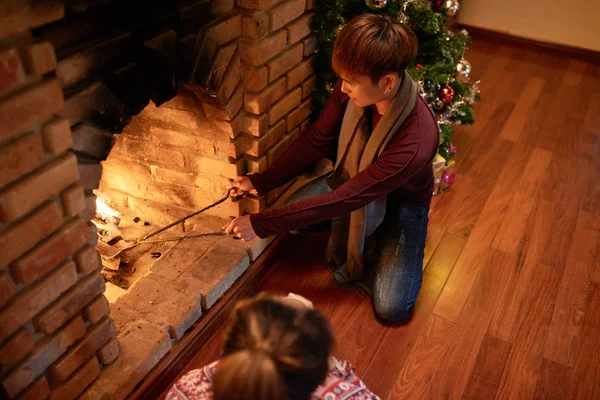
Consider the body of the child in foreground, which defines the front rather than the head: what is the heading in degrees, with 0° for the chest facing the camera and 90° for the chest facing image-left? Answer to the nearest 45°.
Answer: approximately 180°

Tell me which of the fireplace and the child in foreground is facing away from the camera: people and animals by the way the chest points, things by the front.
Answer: the child in foreground

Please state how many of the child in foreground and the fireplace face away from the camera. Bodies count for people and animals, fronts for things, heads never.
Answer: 1

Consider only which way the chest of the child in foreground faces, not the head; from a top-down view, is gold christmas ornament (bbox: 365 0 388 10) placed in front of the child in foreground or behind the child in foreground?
in front

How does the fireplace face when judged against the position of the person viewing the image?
facing the viewer and to the right of the viewer

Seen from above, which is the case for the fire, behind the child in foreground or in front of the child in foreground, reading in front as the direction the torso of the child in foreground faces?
in front

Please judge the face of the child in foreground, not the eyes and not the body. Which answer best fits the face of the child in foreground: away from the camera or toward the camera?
away from the camera

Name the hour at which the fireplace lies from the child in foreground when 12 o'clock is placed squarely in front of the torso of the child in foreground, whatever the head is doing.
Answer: The fireplace is roughly at 11 o'clock from the child in foreground.

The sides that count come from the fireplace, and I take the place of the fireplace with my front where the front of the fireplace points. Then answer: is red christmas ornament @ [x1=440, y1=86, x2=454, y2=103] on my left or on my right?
on my left

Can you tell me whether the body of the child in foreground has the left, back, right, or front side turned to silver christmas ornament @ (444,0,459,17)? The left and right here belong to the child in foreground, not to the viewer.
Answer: front
